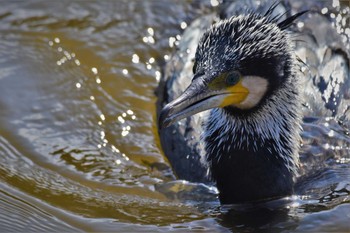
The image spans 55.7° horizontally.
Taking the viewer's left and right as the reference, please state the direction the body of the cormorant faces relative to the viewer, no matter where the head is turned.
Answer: facing the viewer and to the left of the viewer

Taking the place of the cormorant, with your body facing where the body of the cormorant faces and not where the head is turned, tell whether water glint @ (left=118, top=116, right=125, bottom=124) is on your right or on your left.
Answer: on your right

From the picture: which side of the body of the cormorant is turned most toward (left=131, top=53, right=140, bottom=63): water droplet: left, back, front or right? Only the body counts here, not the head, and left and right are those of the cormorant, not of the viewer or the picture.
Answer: right

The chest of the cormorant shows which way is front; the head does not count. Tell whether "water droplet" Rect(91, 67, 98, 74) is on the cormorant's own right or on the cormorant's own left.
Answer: on the cormorant's own right
